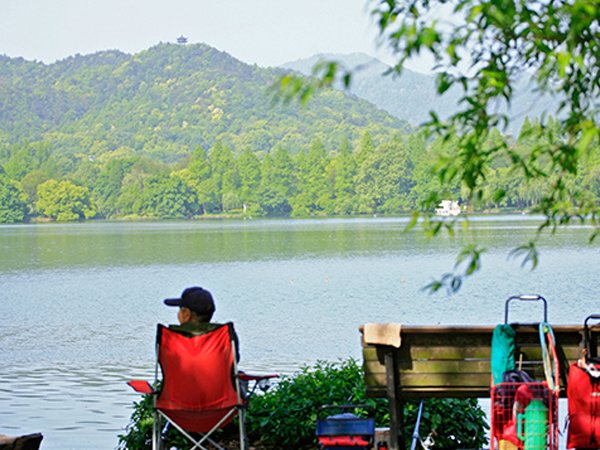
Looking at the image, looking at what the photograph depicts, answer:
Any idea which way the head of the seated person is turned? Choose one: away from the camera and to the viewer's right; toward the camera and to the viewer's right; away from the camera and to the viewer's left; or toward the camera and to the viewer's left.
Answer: away from the camera and to the viewer's left

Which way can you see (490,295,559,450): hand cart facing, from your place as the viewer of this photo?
facing the viewer

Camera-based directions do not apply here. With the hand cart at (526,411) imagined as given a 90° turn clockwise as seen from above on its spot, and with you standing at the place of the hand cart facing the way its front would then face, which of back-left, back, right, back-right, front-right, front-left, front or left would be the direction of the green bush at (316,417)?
front-right

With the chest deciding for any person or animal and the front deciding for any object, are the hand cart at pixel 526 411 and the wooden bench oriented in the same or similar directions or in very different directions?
very different directions

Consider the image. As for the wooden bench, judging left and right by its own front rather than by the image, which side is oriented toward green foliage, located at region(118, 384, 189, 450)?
left

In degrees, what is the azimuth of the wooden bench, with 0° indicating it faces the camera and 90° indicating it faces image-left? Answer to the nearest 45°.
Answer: approximately 180°

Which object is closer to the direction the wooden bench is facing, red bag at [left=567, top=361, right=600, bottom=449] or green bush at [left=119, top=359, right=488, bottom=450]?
the green bush

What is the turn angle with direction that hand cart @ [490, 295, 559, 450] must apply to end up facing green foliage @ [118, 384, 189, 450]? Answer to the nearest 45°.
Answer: approximately 90° to its right

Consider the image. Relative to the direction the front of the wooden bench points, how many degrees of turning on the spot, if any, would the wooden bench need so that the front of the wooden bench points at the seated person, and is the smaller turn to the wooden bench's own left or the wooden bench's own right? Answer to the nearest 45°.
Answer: approximately 90° to the wooden bench's own left
